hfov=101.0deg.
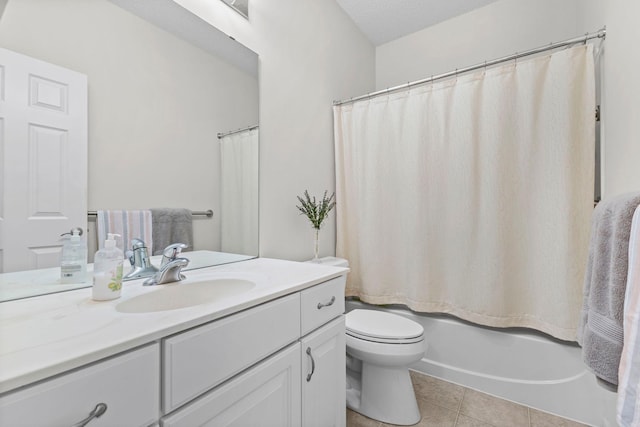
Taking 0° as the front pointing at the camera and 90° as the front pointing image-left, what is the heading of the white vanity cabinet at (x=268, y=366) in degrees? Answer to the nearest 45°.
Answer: approximately 315°

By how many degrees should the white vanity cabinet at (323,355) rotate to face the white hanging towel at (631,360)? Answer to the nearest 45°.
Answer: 0° — it already faces it

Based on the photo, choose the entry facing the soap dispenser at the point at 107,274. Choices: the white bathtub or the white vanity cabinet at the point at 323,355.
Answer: the white bathtub

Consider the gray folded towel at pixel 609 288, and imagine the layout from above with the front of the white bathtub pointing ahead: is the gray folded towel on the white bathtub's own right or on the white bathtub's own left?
on the white bathtub's own left

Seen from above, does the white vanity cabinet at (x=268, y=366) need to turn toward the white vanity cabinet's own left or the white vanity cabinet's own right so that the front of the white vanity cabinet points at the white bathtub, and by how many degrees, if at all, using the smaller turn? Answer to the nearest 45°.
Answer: approximately 45° to the white vanity cabinet's own left

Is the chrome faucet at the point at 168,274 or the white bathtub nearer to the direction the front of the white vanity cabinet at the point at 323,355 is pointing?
the white bathtub
